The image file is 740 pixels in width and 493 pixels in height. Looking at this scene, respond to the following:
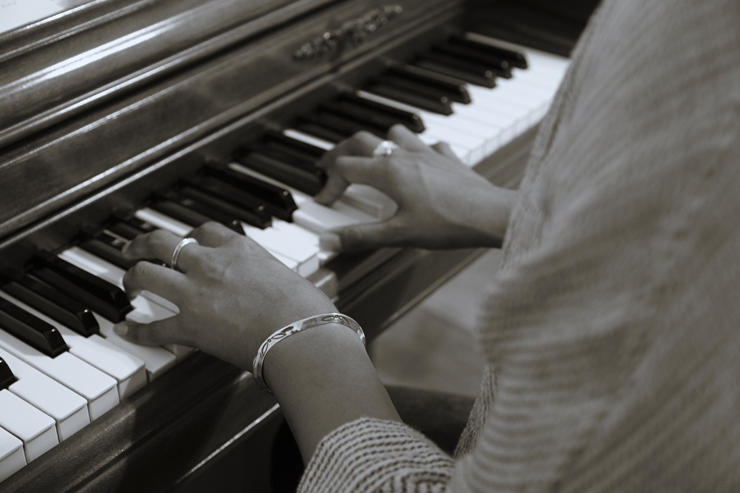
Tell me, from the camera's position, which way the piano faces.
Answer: facing the viewer and to the right of the viewer
